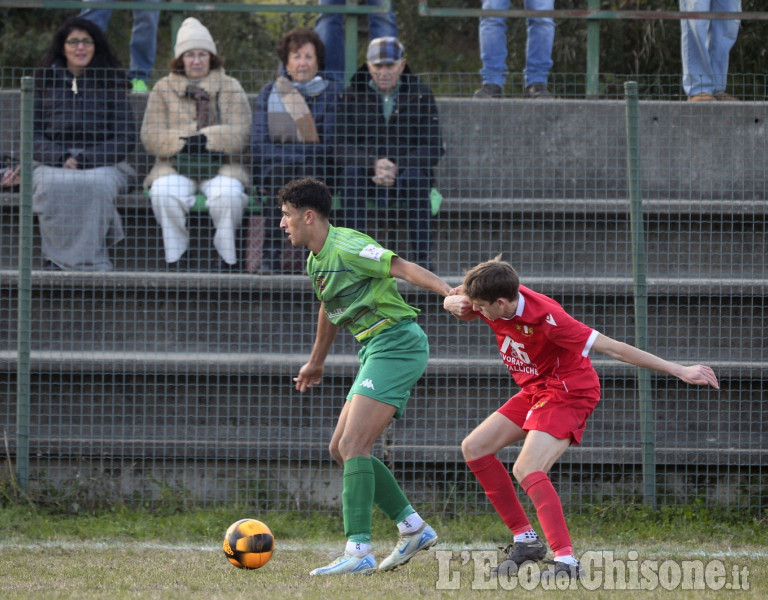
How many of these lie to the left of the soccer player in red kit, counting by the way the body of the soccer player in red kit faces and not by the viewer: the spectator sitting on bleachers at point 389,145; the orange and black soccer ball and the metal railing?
0

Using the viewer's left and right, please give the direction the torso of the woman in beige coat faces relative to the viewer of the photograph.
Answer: facing the viewer

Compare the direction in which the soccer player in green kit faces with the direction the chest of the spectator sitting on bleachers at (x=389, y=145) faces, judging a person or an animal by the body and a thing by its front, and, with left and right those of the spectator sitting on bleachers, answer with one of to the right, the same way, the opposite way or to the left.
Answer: to the right

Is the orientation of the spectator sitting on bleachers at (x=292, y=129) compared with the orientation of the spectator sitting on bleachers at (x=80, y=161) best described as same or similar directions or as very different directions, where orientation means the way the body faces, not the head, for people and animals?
same or similar directions

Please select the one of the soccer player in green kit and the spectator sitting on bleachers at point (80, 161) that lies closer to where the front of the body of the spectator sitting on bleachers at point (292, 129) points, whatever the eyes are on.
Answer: the soccer player in green kit

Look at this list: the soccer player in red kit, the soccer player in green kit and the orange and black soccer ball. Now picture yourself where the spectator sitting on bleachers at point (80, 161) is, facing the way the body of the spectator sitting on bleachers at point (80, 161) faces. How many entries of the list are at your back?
0

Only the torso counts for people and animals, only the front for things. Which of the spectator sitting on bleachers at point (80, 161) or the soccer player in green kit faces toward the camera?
the spectator sitting on bleachers

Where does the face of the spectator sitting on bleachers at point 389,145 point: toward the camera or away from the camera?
toward the camera

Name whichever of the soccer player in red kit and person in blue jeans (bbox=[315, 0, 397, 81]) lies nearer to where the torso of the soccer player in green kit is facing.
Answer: the person in blue jeans

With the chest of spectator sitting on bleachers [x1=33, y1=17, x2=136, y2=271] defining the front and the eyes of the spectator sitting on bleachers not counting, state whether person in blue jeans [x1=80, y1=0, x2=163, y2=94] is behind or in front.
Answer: behind

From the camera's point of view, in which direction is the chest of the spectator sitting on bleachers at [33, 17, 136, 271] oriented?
toward the camera

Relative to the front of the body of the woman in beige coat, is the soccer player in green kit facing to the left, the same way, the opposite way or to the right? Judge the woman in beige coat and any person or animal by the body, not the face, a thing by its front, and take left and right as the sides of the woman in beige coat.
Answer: to the right

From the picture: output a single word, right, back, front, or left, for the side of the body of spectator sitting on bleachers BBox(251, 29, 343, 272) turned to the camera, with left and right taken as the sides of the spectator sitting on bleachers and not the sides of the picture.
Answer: front

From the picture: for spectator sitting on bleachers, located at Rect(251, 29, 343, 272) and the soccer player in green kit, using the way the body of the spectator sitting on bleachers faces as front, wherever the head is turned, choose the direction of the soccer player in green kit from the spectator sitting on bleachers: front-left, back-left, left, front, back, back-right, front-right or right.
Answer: front

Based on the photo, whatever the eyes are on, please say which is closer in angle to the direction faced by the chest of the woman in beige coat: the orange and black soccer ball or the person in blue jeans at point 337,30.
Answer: the orange and black soccer ball
